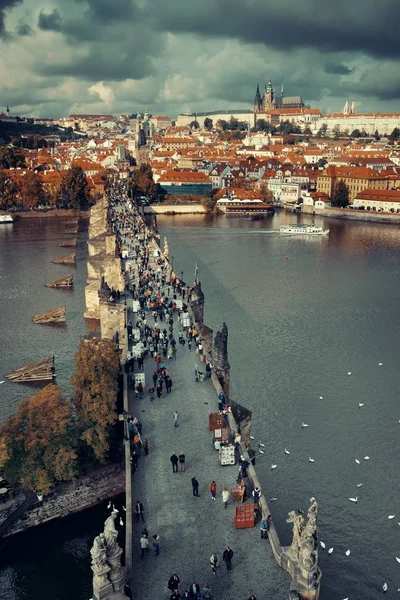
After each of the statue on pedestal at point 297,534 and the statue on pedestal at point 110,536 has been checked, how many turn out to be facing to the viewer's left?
1

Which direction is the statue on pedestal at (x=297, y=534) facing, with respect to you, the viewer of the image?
facing to the left of the viewer

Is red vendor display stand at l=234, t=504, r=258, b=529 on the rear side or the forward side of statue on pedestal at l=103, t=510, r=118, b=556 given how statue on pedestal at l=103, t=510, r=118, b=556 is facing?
on the forward side

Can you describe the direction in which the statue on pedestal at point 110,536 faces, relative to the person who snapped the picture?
facing to the right of the viewer

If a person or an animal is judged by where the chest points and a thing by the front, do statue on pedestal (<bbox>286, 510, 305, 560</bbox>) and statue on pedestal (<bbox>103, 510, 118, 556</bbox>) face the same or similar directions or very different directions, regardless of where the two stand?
very different directions

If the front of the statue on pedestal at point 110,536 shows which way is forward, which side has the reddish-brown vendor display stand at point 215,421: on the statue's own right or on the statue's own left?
on the statue's own left

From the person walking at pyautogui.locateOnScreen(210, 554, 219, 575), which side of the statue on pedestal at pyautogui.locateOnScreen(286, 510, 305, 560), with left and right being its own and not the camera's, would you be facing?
front

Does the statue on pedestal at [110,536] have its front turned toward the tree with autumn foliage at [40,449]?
no

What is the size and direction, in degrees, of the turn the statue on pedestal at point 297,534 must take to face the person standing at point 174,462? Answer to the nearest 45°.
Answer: approximately 45° to its right

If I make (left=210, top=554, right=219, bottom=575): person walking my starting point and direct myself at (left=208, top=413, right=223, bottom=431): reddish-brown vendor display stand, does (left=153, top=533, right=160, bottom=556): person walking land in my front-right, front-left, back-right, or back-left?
front-left

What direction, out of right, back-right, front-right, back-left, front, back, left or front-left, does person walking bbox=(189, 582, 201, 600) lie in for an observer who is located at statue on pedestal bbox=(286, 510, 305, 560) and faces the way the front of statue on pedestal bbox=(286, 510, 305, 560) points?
front

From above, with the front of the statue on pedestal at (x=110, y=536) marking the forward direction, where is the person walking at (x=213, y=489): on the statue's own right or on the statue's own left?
on the statue's own left

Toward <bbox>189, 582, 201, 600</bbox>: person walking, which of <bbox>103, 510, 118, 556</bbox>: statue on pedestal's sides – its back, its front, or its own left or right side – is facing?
front

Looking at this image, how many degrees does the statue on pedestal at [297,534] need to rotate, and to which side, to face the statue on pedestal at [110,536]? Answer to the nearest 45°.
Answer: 0° — it already faces it

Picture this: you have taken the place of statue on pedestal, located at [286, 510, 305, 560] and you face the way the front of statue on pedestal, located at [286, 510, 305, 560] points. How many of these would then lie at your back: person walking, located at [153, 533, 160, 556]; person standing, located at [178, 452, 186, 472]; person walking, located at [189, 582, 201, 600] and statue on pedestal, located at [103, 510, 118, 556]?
0
